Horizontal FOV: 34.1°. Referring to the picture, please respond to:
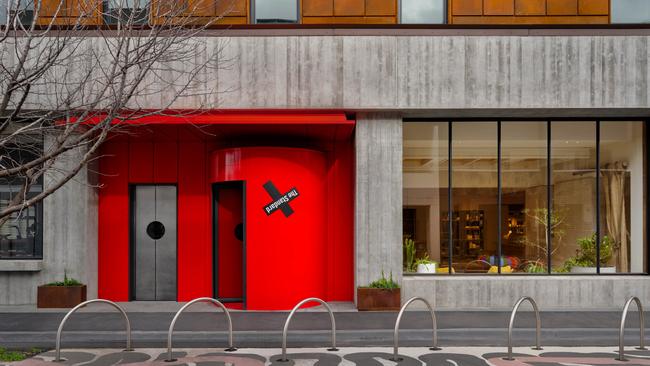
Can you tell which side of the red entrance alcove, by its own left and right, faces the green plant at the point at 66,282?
right

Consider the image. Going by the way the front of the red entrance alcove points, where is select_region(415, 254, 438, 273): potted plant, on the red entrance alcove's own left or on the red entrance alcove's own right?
on the red entrance alcove's own left

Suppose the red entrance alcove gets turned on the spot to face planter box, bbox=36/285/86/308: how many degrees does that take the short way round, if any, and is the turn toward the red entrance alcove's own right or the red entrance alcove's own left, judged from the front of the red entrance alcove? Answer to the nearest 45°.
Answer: approximately 90° to the red entrance alcove's own right

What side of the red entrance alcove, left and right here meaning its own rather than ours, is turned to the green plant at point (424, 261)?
left

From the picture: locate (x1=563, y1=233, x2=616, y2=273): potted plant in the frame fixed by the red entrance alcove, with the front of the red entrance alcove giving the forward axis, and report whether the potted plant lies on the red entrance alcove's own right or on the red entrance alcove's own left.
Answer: on the red entrance alcove's own left

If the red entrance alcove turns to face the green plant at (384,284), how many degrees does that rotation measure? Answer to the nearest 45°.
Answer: approximately 45° to its left

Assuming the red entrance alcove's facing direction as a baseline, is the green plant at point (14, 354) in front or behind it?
in front

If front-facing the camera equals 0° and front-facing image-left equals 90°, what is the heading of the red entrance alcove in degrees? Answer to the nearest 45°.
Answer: approximately 0°

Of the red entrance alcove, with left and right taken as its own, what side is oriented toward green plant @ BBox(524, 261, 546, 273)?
left
